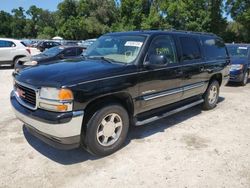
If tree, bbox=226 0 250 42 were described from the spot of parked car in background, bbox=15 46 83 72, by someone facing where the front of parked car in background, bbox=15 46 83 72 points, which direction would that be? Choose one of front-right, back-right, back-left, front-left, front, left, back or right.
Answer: back

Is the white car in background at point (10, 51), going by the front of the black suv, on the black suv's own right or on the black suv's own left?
on the black suv's own right

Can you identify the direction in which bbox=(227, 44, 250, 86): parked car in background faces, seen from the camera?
facing the viewer and to the left of the viewer

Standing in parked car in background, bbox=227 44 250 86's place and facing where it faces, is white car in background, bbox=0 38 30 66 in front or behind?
in front

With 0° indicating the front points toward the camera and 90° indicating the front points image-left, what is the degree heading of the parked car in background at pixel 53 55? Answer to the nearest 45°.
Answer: approximately 45°

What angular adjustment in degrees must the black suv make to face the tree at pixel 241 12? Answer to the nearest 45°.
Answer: approximately 180°

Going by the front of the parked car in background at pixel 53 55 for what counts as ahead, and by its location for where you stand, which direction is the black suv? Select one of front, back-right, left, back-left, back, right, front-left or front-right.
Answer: front-left

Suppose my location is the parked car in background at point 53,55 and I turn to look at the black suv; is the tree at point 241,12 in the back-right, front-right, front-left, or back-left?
back-left

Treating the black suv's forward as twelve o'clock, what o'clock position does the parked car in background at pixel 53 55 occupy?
The parked car in background is roughly at 4 o'clock from the black suv.

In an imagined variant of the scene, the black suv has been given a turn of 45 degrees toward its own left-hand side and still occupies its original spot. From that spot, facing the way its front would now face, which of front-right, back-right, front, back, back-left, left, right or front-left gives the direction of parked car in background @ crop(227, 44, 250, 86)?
back-left

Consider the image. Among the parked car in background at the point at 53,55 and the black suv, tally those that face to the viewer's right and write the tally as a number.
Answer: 0

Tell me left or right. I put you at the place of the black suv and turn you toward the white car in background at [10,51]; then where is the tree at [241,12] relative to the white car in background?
right

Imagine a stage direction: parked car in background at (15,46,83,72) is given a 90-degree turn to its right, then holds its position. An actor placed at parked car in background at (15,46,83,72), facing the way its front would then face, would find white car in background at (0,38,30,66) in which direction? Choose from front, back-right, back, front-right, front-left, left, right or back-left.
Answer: front
